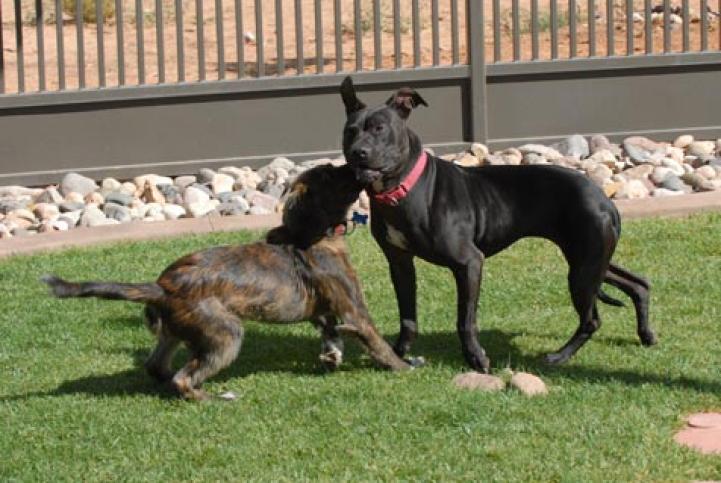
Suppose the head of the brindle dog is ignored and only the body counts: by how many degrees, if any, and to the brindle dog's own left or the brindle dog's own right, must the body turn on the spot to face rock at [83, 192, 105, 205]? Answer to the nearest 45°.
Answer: approximately 90° to the brindle dog's own left

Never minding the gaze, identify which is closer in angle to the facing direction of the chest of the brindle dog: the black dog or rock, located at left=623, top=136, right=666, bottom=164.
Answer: the black dog

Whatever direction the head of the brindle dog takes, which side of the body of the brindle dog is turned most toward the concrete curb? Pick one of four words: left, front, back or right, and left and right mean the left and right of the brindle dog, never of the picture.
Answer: left

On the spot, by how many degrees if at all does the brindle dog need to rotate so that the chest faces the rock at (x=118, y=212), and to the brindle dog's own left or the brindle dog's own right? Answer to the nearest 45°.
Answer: approximately 90° to the brindle dog's own left

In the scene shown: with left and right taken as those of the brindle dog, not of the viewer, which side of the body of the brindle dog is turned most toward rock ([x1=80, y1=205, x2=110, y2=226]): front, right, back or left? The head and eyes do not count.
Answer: left

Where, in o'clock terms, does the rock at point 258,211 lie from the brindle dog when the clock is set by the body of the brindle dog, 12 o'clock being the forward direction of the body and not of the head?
The rock is roughly at 9 o'clock from the brindle dog.

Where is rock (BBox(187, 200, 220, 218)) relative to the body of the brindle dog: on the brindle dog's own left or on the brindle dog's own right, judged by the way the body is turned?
on the brindle dog's own left

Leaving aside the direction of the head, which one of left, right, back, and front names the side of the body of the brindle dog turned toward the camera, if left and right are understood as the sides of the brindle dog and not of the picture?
right

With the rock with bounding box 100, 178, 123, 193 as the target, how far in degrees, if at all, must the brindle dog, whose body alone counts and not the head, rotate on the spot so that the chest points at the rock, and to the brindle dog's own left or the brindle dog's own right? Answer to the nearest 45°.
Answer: approximately 90° to the brindle dog's own left

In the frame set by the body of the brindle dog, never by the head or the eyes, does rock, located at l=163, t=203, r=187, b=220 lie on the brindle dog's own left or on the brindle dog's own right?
on the brindle dog's own left

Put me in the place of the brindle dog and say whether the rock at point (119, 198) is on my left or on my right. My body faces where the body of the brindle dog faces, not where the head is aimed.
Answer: on my left

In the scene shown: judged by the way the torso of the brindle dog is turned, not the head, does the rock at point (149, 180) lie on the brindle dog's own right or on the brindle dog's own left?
on the brindle dog's own left
